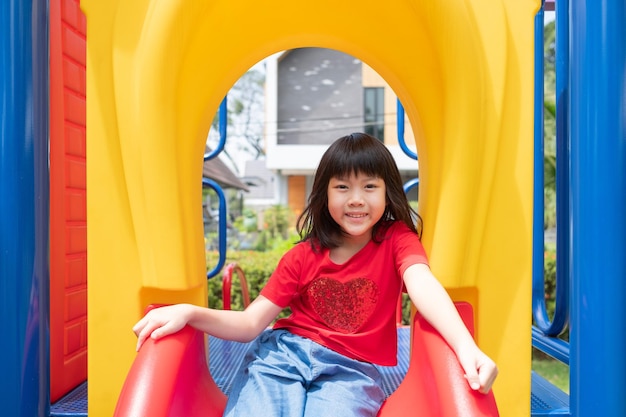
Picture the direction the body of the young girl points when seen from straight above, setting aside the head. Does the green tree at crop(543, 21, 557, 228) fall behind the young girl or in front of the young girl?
behind

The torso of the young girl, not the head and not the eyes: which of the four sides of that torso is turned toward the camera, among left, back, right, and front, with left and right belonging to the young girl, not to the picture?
front
